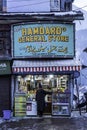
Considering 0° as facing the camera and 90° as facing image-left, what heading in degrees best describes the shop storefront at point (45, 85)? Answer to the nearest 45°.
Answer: approximately 0°

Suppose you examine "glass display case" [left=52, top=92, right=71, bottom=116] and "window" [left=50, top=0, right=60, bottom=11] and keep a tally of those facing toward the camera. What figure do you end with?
2

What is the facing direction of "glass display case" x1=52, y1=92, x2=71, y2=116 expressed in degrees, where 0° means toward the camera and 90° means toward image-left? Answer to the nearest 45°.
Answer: approximately 0°
